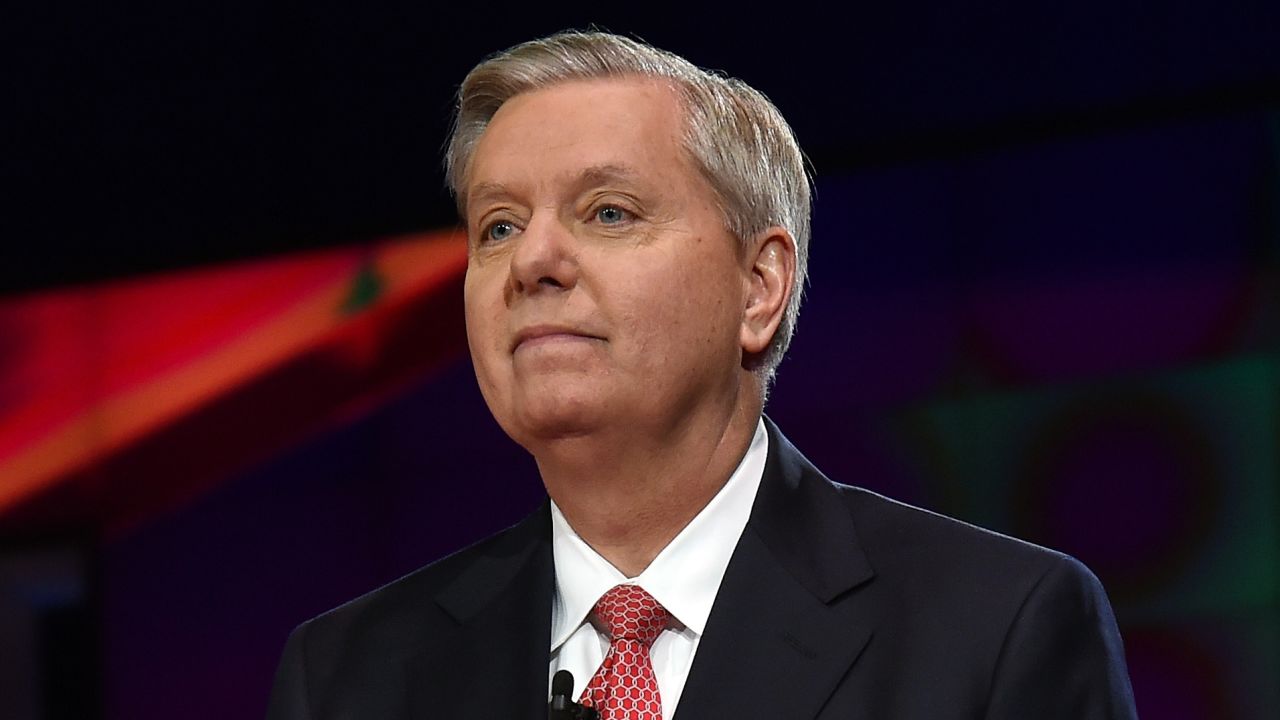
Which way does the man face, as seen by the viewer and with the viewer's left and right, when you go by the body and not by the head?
facing the viewer and to the left of the viewer

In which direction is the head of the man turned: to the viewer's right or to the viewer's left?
to the viewer's left
